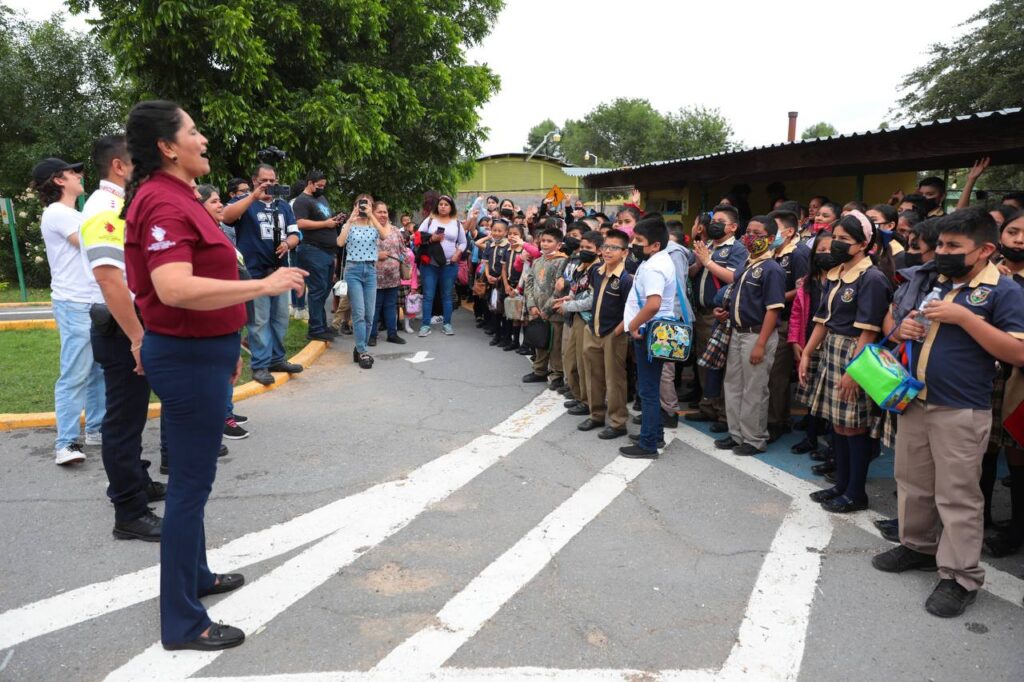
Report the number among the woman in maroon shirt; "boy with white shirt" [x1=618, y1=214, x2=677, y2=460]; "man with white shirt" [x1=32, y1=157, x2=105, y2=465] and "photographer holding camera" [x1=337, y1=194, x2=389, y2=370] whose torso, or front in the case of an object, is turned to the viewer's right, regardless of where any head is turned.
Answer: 2

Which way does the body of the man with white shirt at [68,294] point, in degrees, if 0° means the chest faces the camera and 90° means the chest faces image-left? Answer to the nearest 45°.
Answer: approximately 270°

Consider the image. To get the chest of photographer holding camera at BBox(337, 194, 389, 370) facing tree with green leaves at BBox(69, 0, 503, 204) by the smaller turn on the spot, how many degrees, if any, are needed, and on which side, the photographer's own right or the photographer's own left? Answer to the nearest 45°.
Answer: approximately 180°

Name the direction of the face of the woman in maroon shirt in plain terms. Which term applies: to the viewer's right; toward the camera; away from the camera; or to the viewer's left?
to the viewer's right

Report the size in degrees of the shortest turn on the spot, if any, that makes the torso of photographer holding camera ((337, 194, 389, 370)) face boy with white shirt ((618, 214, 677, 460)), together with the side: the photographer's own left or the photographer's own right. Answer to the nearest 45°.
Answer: approximately 45° to the photographer's own left

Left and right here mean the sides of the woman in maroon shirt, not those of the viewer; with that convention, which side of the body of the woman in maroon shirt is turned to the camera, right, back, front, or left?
right

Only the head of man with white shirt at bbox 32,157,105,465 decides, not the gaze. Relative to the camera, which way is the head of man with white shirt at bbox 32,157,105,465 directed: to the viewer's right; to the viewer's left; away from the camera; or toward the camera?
to the viewer's right

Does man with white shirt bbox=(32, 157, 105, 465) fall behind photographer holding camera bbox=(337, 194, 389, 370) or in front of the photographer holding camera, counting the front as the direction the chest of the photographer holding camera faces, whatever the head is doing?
in front
